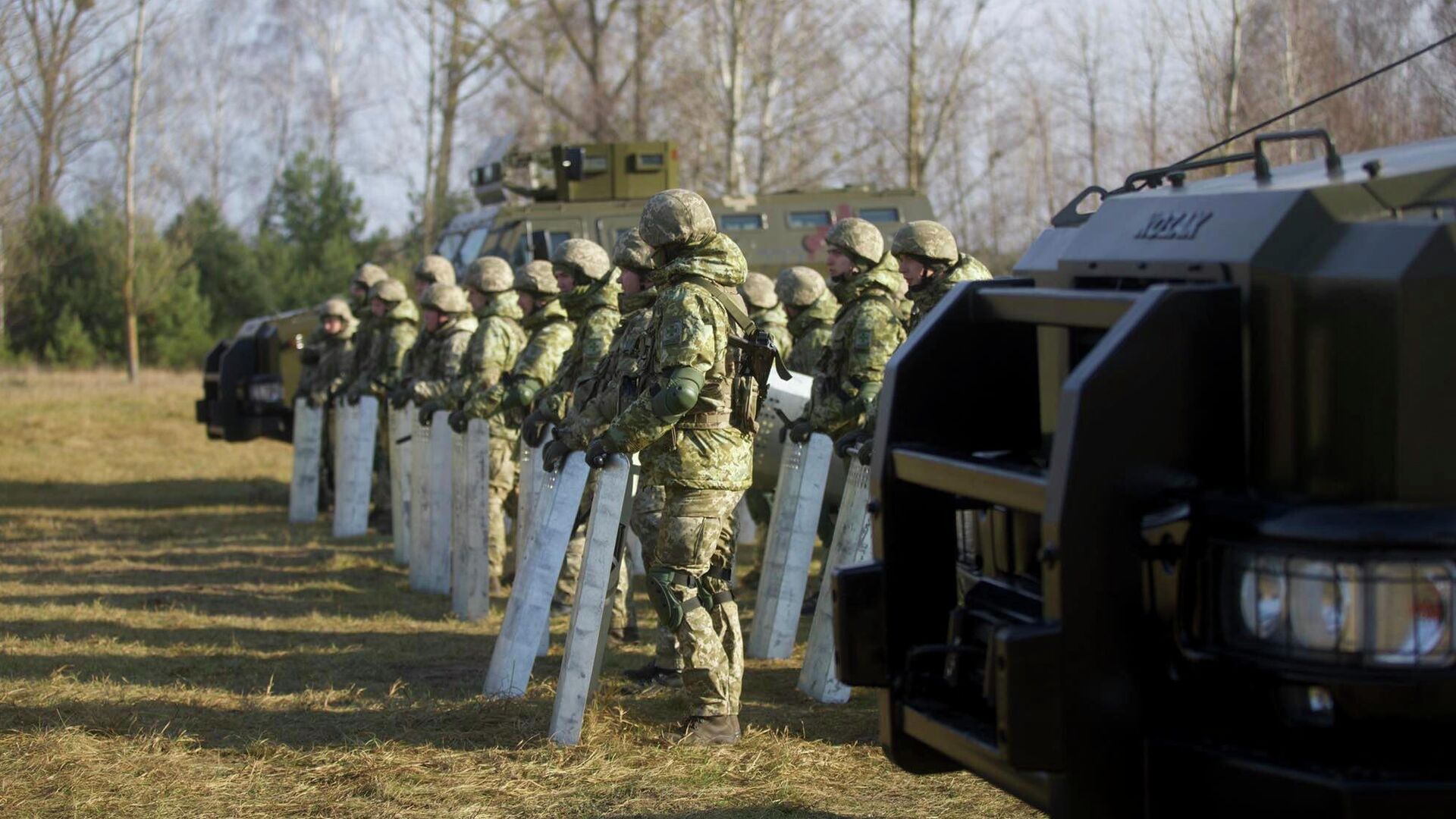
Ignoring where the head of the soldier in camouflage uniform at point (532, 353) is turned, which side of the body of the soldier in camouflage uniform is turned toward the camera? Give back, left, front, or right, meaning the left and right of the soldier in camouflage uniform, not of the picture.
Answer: left

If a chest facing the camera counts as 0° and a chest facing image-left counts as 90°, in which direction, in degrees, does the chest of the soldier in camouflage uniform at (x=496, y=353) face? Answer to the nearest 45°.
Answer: approximately 90°

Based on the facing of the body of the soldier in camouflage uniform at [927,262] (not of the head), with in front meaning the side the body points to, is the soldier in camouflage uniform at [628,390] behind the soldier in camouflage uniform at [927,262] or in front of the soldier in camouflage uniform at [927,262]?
in front

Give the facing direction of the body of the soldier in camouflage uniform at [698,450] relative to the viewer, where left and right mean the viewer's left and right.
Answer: facing to the left of the viewer

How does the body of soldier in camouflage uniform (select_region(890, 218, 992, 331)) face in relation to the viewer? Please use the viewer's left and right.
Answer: facing to the left of the viewer

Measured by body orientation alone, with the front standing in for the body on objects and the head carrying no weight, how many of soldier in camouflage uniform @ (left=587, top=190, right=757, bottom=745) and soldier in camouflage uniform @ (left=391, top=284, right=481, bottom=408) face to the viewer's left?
2

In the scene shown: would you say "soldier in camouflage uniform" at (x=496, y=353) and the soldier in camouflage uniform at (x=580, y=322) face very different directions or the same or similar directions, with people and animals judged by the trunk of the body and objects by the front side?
same or similar directions

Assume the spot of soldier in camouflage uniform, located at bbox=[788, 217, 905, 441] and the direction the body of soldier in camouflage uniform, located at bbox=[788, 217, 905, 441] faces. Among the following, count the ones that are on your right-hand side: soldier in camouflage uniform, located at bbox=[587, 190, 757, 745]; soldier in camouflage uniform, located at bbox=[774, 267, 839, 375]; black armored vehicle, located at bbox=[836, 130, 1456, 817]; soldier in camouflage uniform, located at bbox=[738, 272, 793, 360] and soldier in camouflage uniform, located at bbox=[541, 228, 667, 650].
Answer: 2

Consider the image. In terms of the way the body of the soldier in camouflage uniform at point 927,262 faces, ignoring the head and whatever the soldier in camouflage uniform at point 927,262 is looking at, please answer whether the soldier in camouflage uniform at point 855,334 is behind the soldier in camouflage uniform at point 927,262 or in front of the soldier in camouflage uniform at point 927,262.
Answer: in front

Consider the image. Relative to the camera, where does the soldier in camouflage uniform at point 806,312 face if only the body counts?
to the viewer's left

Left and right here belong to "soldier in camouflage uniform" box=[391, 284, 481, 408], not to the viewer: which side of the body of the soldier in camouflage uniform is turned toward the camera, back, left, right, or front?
left

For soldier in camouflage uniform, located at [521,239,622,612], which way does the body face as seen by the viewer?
to the viewer's left

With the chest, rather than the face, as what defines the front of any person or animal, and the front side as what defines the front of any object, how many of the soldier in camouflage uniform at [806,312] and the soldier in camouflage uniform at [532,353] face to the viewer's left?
2
